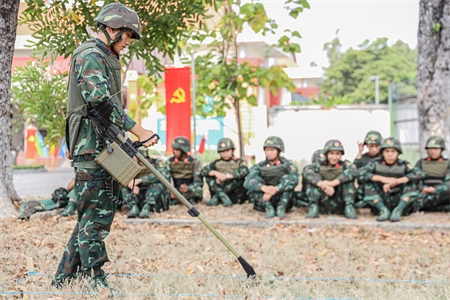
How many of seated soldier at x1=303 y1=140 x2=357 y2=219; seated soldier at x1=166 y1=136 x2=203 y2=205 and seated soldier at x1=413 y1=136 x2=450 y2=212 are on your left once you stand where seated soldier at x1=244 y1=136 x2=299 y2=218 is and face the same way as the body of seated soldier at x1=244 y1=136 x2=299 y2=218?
2

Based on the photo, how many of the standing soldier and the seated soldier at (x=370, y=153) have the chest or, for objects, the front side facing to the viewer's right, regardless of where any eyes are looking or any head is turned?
1

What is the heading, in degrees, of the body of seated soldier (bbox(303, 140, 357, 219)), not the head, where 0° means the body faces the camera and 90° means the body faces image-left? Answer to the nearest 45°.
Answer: approximately 0°

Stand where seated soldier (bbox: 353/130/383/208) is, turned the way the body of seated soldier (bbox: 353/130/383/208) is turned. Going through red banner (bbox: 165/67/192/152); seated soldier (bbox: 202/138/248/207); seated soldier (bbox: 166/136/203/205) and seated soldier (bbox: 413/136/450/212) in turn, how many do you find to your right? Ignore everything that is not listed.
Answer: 3

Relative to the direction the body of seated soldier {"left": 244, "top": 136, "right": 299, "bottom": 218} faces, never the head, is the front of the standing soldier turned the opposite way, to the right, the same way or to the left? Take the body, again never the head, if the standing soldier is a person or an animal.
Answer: to the left

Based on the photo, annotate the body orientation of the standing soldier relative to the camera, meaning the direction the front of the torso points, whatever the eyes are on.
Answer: to the viewer's right

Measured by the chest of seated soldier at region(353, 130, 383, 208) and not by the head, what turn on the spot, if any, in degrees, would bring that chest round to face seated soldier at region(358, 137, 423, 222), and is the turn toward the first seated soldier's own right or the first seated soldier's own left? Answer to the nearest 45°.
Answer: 0° — they already face them

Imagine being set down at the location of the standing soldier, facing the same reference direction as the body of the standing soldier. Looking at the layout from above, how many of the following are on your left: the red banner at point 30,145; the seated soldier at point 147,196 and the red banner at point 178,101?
3

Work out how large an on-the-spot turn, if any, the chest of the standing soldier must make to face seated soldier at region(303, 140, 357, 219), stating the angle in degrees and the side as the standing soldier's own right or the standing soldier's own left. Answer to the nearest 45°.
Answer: approximately 45° to the standing soldier's own left

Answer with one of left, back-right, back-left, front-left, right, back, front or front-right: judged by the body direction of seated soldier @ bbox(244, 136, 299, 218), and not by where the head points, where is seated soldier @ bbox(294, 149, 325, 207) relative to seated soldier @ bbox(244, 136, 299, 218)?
back-left

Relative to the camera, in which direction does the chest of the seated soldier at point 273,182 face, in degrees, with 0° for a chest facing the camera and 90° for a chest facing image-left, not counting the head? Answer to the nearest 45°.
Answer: approximately 0°

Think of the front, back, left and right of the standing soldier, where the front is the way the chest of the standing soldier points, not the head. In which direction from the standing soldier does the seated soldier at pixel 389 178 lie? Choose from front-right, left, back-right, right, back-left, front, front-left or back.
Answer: front-left
